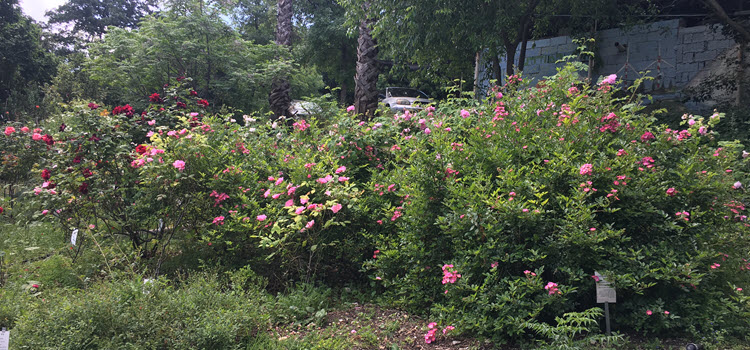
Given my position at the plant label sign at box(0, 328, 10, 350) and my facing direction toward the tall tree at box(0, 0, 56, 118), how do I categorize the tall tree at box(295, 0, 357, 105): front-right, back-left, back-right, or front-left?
front-right

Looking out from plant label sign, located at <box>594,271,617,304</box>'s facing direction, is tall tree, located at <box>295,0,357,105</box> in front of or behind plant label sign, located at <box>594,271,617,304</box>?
behind

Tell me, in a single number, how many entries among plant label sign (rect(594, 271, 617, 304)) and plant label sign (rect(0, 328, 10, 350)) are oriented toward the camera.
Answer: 2

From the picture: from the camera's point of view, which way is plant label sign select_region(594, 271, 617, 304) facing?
toward the camera

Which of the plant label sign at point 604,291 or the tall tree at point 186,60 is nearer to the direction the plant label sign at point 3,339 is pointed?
the plant label sign

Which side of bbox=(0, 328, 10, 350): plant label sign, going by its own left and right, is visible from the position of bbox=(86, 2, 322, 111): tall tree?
back

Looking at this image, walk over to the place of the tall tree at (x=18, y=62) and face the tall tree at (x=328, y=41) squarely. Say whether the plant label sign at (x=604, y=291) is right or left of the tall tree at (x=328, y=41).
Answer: right

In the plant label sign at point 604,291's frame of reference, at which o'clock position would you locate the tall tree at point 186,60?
The tall tree is roughly at 4 o'clock from the plant label sign.

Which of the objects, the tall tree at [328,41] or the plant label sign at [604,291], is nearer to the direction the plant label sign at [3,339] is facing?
the plant label sign

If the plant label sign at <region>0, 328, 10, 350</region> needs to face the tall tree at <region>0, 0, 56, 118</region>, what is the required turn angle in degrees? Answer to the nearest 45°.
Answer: approximately 180°

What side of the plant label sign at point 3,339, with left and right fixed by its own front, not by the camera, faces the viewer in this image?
front

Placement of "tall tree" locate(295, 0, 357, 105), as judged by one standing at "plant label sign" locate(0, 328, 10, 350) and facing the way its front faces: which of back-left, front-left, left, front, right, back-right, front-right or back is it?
back-left
